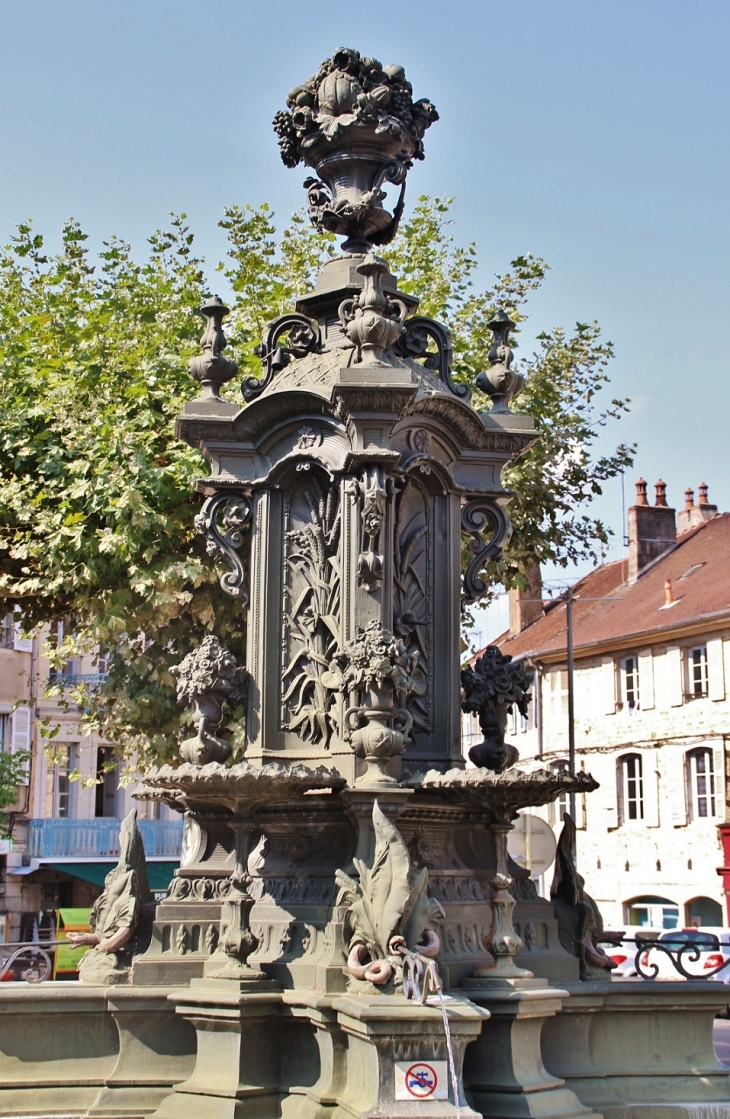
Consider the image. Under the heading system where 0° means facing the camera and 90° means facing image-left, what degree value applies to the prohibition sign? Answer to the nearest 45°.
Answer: approximately 0°

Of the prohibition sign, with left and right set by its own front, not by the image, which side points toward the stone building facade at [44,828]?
back

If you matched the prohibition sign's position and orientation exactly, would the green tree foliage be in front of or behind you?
behind
